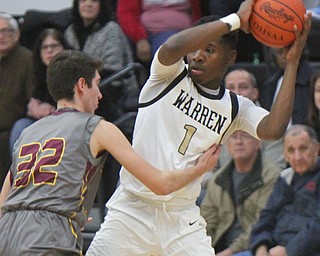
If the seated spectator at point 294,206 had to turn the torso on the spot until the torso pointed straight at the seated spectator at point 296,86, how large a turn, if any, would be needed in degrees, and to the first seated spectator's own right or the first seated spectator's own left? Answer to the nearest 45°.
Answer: approximately 135° to the first seated spectator's own right

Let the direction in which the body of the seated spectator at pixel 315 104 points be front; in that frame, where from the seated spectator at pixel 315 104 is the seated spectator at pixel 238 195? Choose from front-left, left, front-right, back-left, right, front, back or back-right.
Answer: front-right

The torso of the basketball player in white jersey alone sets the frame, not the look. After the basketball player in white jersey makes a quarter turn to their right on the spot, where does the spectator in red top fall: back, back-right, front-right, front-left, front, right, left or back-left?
right

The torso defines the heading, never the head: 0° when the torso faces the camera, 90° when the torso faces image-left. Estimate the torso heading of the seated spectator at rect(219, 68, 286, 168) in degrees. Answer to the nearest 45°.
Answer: approximately 0°

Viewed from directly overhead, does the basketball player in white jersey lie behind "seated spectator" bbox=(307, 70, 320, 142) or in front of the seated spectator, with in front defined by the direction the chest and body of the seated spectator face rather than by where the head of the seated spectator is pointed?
in front

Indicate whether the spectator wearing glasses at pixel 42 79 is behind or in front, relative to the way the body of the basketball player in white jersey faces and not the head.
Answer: behind

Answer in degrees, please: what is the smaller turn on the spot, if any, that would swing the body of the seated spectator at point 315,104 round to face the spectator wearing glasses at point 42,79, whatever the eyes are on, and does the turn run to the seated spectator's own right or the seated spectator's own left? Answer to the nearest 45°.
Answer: approximately 90° to the seated spectator's own right

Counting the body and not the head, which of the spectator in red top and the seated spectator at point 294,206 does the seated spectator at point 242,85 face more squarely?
the seated spectator

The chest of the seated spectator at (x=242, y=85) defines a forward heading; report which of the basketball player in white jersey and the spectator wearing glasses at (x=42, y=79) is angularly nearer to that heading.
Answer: the basketball player in white jersey
